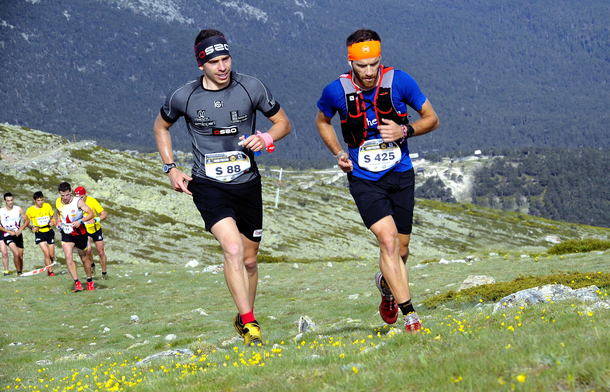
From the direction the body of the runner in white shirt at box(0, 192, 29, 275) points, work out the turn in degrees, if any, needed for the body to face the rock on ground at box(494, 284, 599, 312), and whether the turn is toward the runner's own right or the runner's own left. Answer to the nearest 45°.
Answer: approximately 45° to the runner's own left

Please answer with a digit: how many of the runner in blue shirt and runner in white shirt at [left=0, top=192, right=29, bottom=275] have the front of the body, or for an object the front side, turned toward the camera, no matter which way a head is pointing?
2

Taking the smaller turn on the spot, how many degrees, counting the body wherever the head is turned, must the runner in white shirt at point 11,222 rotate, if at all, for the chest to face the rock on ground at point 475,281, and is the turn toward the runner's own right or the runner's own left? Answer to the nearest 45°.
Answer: approximately 45° to the runner's own left

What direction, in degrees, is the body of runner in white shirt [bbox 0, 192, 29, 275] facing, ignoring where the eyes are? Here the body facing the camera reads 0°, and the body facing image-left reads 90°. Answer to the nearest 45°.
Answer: approximately 0°

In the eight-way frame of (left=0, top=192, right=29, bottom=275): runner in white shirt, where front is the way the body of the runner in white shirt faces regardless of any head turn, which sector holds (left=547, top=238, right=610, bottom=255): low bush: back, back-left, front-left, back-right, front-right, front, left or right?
left

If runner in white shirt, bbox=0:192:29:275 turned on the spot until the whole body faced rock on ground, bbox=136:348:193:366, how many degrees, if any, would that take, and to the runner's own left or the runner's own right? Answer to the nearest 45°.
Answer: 0° — they already face it

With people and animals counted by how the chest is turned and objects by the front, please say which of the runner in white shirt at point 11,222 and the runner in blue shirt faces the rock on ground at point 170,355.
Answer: the runner in white shirt

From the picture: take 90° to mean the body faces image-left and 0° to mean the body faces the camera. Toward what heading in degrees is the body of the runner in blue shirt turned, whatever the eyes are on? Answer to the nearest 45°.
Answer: approximately 0°
